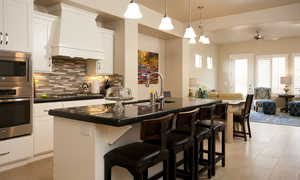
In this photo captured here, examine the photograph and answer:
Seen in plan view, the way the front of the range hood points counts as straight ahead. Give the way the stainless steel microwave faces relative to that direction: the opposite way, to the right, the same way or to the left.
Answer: the same way

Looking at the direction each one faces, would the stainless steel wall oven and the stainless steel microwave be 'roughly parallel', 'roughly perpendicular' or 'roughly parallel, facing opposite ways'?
roughly parallel

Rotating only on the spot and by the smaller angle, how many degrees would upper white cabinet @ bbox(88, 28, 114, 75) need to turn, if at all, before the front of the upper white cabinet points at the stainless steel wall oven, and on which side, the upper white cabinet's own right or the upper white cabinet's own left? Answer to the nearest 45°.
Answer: approximately 90° to the upper white cabinet's own right

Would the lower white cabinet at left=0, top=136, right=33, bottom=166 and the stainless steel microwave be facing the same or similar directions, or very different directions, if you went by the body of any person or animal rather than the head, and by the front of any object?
same or similar directions

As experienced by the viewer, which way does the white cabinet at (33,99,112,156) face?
facing the viewer and to the right of the viewer

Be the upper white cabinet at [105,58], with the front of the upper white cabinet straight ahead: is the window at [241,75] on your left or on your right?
on your left

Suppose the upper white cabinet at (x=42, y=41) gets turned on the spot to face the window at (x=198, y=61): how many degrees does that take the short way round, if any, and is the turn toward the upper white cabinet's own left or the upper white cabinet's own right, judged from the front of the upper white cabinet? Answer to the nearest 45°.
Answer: approximately 90° to the upper white cabinet's own left

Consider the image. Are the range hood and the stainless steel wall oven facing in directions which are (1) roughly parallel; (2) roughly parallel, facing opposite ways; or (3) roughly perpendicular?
roughly parallel

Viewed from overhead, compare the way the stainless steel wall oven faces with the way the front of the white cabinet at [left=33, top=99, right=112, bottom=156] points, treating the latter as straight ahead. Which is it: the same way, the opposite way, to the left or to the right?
the same way

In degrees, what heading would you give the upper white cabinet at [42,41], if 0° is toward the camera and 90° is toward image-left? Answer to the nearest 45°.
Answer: approximately 315°

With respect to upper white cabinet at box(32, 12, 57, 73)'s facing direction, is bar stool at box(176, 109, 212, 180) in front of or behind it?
in front

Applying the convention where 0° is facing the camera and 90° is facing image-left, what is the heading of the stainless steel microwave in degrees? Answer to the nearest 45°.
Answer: approximately 315°

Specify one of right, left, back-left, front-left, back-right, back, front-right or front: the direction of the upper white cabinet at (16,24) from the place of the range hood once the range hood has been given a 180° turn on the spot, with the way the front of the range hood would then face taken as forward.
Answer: left

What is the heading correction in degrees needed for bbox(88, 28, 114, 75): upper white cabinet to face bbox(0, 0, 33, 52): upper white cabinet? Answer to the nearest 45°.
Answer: approximately 90° to its right

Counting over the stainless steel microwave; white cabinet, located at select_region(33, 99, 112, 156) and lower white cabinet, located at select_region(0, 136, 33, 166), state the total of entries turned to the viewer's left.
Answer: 0
